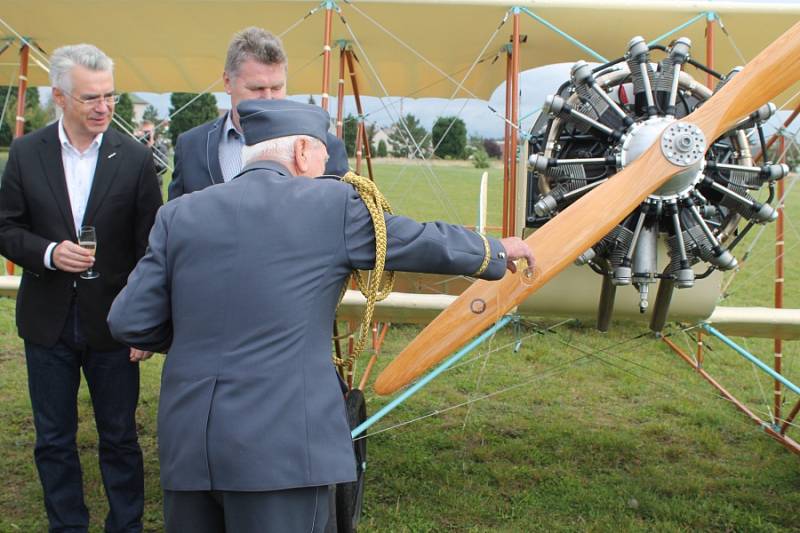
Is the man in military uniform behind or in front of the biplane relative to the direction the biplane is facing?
in front

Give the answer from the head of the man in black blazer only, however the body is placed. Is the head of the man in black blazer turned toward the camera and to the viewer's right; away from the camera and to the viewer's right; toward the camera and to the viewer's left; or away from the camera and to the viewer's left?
toward the camera and to the viewer's right

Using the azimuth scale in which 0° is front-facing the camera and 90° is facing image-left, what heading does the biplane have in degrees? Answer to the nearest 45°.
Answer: approximately 0°
